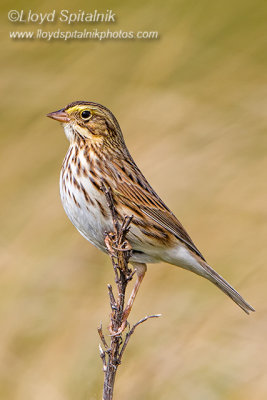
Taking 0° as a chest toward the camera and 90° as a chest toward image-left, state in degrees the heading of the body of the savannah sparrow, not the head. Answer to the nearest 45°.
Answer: approximately 90°
